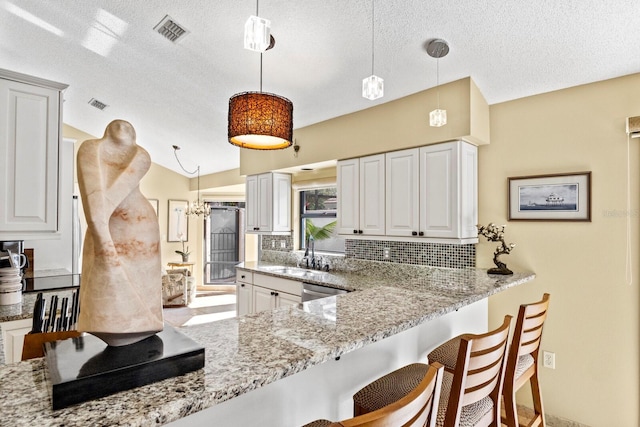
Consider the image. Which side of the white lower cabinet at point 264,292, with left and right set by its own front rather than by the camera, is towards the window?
back

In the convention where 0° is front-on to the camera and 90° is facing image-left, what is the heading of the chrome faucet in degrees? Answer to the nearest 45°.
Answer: approximately 45°

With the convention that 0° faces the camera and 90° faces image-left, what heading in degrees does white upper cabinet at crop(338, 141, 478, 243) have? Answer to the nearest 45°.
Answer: approximately 45°

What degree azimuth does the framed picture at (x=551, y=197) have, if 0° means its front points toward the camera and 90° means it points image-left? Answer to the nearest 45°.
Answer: approximately 45°
